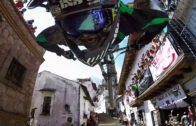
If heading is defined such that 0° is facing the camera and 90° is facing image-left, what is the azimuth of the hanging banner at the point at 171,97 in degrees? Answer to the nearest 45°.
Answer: approximately 45°

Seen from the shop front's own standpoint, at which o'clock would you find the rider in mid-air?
The rider in mid-air is roughly at 11 o'clock from the shop front.

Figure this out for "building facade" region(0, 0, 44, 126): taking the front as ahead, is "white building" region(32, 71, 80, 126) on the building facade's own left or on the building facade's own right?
on the building facade's own left

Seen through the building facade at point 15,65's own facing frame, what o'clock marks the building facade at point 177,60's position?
the building facade at point 177,60 is roughly at 12 o'clock from the building facade at point 15,65.

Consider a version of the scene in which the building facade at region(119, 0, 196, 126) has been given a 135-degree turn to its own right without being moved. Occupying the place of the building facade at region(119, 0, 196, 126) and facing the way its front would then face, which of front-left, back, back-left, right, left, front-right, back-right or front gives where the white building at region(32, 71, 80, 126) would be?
front-left

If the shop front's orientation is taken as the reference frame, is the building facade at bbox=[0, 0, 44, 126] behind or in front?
in front

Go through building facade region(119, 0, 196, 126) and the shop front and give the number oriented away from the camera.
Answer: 0

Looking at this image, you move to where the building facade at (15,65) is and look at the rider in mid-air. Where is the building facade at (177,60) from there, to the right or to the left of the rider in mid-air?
left

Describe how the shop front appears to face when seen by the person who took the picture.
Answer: facing the viewer and to the left of the viewer

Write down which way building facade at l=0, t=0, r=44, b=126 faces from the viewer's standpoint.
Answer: facing the viewer and to the right of the viewer
